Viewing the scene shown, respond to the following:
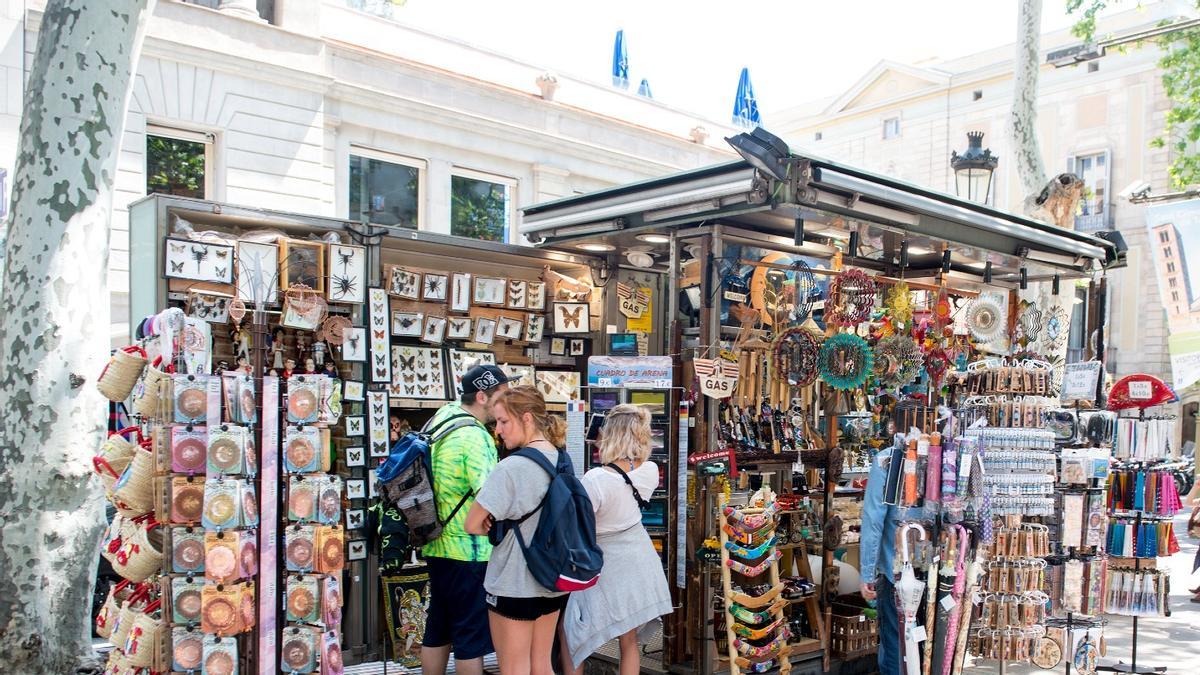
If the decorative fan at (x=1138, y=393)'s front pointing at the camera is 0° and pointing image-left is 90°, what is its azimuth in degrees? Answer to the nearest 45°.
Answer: approximately 0°

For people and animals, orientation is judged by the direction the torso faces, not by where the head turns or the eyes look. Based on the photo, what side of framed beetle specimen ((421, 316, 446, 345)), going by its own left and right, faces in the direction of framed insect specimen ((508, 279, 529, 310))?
left

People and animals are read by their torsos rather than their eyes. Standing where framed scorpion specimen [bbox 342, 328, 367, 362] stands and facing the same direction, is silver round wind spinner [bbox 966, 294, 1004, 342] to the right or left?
on its left

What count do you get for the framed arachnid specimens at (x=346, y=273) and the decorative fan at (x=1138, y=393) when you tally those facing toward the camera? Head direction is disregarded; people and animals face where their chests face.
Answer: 2

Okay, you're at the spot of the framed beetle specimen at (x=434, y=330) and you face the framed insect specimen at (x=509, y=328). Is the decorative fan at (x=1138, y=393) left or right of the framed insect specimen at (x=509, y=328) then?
right

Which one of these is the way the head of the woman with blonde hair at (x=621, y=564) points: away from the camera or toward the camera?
away from the camera

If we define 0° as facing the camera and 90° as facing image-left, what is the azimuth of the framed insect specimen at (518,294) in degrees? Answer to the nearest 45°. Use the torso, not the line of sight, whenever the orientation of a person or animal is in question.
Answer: approximately 0°
